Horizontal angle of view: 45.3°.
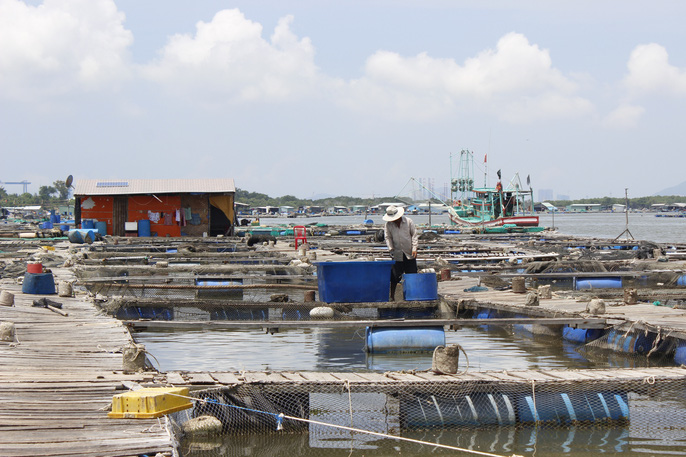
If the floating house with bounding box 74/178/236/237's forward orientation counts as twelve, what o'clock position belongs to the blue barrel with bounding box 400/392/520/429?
The blue barrel is roughly at 12 o'clock from the floating house.

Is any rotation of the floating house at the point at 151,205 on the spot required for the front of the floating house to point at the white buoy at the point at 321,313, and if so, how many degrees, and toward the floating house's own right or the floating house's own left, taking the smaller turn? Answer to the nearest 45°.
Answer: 0° — it already faces it

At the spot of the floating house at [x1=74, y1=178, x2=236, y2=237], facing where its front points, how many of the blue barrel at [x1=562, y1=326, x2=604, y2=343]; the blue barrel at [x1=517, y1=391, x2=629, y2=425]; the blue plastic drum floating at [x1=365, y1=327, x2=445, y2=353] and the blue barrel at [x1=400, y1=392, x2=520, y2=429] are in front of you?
4

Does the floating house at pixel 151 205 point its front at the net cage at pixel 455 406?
yes

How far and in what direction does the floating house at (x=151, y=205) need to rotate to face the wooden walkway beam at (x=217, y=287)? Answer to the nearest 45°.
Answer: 0° — it already faces it

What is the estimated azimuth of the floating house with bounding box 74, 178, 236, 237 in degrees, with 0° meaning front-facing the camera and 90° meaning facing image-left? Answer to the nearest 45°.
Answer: approximately 0°

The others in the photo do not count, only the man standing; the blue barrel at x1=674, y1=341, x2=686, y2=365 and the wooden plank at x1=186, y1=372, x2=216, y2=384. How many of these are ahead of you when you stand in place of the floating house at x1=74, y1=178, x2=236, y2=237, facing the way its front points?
3

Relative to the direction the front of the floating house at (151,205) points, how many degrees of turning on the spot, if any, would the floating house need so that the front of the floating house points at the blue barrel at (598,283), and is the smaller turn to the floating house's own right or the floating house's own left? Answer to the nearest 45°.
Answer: approximately 45° to the floating house's own left

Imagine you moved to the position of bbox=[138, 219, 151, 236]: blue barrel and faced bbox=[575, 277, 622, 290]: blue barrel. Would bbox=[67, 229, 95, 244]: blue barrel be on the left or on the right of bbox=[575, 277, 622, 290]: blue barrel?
right

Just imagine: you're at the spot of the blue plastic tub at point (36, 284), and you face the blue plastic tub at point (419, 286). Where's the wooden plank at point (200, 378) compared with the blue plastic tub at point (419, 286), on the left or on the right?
right

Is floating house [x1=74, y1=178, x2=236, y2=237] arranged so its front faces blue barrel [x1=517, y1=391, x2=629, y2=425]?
yes
